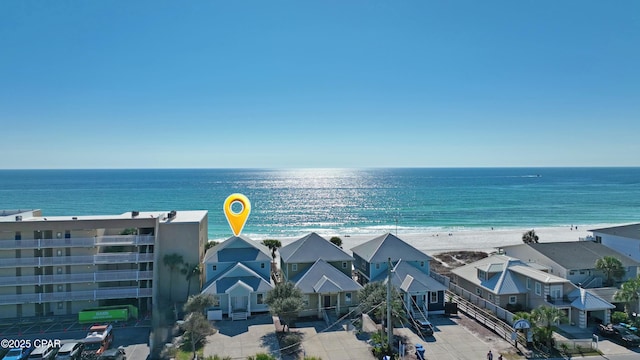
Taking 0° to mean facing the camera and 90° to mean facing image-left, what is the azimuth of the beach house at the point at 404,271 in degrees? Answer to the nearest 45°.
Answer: approximately 0°

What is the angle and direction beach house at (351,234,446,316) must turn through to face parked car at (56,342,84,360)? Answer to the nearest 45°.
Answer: approximately 45° to its right

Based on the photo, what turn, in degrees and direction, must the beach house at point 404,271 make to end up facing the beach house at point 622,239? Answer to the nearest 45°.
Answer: approximately 90° to its left

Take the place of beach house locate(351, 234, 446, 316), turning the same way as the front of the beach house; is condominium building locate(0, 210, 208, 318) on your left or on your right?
on your right

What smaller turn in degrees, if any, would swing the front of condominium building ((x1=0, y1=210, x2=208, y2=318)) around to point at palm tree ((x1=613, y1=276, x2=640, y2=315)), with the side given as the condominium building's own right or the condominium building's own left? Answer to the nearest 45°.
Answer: approximately 45° to the condominium building's own left
